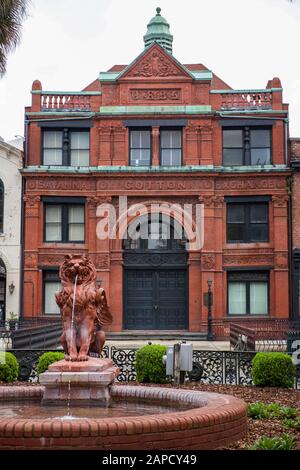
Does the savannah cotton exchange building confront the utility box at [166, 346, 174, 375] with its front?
yes

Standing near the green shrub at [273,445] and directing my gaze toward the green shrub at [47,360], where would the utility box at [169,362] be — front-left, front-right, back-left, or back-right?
front-right

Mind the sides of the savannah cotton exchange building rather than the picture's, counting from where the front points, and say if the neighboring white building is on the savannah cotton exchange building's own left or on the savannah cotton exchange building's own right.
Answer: on the savannah cotton exchange building's own right

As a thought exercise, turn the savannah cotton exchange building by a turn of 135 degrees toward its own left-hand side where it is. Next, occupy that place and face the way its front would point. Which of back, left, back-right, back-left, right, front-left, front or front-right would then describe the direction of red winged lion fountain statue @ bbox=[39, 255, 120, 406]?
back-right

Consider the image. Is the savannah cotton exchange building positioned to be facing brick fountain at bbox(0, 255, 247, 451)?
yes

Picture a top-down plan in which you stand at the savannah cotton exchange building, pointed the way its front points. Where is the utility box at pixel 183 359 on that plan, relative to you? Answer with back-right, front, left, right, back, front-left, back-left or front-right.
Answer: front

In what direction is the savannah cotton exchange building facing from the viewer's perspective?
toward the camera

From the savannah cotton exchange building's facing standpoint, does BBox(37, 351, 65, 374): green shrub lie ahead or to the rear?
ahead

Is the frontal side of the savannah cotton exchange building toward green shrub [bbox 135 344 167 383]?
yes

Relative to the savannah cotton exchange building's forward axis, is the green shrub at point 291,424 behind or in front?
in front

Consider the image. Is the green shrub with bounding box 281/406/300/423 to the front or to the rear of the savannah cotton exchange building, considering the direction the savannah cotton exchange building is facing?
to the front

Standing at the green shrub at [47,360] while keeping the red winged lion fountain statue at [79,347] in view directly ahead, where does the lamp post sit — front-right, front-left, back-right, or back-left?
back-left

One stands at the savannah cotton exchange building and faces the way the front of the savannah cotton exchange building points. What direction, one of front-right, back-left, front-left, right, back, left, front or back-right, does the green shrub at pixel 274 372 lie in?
front

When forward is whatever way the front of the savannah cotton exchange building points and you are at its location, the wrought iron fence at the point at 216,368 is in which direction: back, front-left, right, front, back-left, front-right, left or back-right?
front
